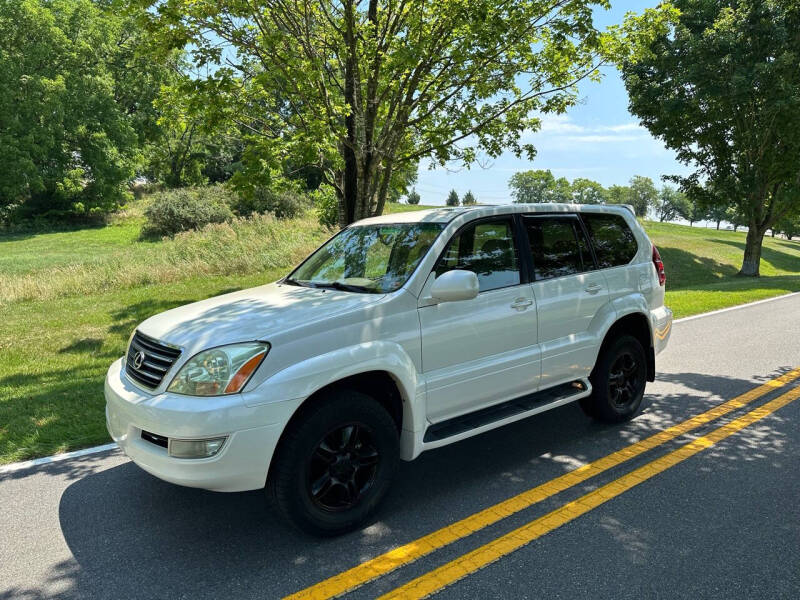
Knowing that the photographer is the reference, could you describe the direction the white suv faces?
facing the viewer and to the left of the viewer

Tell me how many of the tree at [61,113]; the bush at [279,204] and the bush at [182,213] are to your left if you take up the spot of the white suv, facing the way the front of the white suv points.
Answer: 0

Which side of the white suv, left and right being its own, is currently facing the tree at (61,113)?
right

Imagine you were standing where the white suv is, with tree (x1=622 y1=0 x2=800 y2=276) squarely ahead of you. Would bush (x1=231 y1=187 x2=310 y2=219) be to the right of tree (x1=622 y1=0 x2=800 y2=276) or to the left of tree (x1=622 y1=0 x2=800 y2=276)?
left

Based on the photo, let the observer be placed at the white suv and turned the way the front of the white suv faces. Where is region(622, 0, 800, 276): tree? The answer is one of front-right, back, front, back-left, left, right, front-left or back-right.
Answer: back

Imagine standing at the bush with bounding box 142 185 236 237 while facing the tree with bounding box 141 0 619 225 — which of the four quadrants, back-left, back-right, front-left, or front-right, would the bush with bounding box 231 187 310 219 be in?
front-left

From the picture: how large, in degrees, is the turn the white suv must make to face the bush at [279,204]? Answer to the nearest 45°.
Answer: approximately 135° to its right

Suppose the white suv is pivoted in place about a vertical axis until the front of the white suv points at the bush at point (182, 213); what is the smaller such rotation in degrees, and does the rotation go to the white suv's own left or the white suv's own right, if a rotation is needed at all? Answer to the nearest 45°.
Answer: approximately 135° to the white suv's own right
